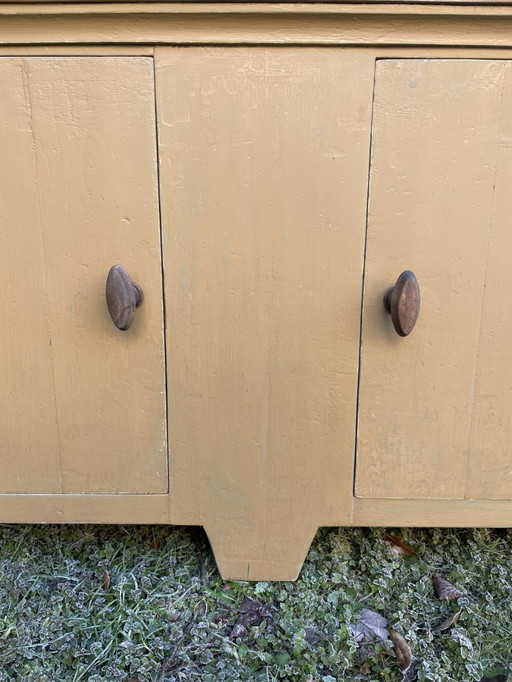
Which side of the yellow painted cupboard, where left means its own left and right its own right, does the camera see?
front
